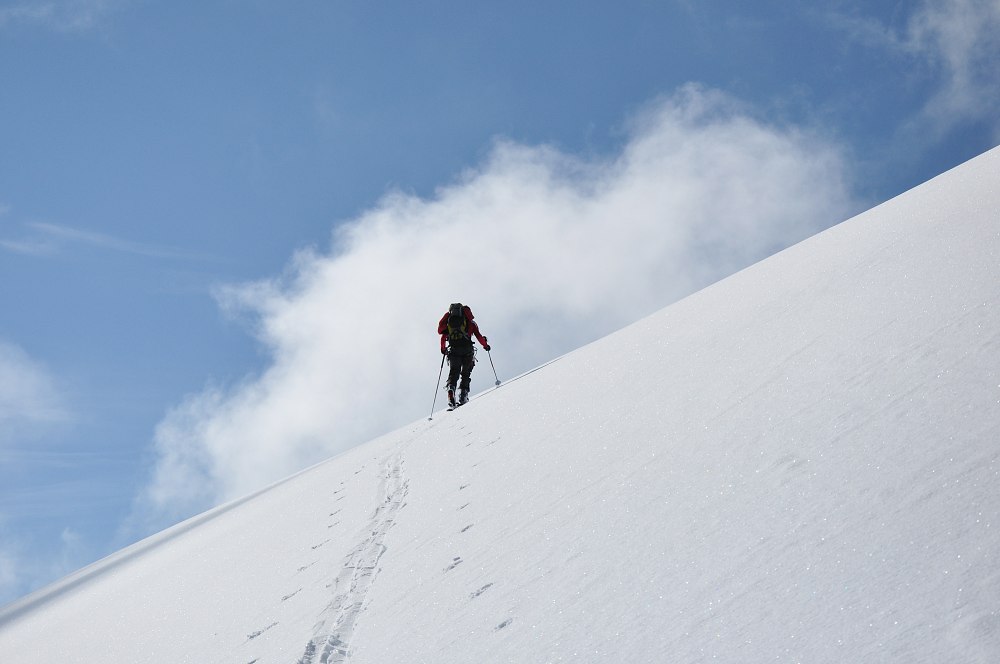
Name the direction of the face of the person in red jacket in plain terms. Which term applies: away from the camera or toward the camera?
away from the camera

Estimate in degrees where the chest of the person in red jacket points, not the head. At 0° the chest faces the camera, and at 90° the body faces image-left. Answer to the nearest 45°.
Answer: approximately 180°
